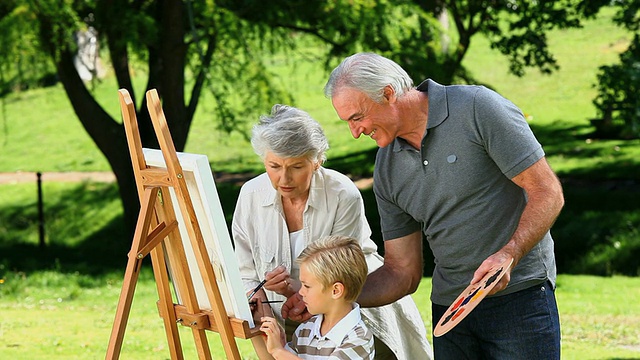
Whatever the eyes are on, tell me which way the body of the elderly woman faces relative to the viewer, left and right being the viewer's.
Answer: facing the viewer and to the left of the viewer

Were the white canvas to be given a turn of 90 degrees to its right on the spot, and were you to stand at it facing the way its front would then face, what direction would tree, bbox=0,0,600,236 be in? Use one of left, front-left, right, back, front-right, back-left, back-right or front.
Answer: back-left

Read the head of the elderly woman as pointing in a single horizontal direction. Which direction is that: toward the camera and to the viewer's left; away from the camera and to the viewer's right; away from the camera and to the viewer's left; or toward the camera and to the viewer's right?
toward the camera and to the viewer's left

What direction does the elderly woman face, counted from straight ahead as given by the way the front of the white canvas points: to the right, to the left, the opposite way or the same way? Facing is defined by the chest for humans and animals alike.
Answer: the opposite way

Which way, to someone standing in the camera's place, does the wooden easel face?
facing away from the viewer and to the right of the viewer

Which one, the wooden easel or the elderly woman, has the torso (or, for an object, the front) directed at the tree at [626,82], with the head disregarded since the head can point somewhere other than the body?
the wooden easel

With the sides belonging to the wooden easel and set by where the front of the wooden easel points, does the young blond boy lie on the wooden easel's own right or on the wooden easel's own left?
on the wooden easel's own right

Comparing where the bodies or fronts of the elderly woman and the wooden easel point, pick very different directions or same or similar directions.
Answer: very different directions

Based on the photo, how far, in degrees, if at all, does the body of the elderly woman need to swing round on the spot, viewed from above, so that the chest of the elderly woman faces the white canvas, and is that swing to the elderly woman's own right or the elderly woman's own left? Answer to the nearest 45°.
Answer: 0° — they already face it

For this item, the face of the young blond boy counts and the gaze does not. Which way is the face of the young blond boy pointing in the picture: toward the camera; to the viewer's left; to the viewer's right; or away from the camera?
to the viewer's left

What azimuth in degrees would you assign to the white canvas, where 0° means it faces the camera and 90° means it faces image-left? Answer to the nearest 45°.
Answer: approximately 225°

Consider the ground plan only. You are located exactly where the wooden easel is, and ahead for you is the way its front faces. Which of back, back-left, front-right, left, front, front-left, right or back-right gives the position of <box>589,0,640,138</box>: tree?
front
